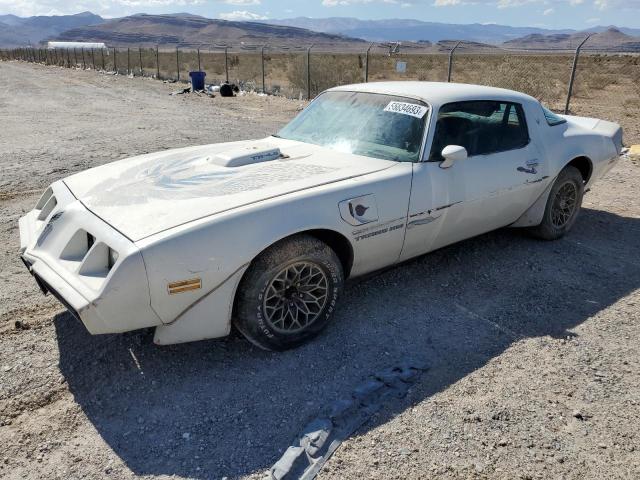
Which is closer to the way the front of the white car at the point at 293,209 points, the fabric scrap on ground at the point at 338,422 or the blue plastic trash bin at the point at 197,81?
the fabric scrap on ground

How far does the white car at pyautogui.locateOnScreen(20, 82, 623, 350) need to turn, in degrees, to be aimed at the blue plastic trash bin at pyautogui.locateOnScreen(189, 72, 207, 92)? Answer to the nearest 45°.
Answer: approximately 135° to its right

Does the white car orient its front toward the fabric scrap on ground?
no

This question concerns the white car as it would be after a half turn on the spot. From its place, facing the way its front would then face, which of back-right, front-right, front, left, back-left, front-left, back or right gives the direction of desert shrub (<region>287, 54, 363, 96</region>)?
front-left
